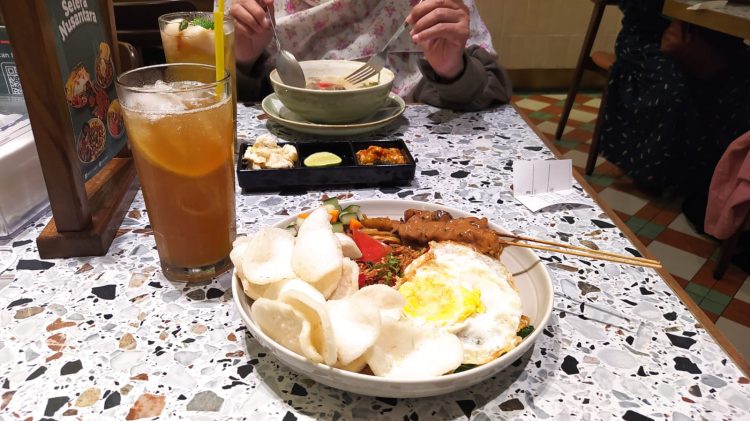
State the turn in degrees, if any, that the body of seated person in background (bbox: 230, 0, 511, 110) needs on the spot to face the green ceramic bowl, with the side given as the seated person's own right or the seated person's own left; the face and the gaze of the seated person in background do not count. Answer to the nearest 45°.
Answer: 0° — they already face it

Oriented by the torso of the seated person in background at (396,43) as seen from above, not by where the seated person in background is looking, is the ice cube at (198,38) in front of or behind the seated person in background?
in front

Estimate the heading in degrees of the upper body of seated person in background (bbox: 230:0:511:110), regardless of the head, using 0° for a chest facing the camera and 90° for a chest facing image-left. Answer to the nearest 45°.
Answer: approximately 0°

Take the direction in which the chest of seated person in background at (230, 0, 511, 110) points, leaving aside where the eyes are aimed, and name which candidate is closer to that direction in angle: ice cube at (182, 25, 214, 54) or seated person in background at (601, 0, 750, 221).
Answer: the ice cube

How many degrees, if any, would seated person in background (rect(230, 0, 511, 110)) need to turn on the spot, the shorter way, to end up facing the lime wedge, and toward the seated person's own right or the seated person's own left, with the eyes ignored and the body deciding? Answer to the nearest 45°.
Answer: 0° — they already face it

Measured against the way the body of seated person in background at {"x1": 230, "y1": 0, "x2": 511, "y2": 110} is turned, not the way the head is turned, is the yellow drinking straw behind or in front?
in front

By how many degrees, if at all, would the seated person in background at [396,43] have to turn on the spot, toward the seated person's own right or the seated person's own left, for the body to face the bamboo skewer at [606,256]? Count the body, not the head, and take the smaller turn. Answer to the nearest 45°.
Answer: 0° — they already face it

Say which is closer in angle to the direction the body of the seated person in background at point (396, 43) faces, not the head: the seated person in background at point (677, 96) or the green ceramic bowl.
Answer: the green ceramic bowl

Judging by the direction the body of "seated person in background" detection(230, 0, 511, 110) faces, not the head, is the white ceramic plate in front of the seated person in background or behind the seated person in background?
in front
